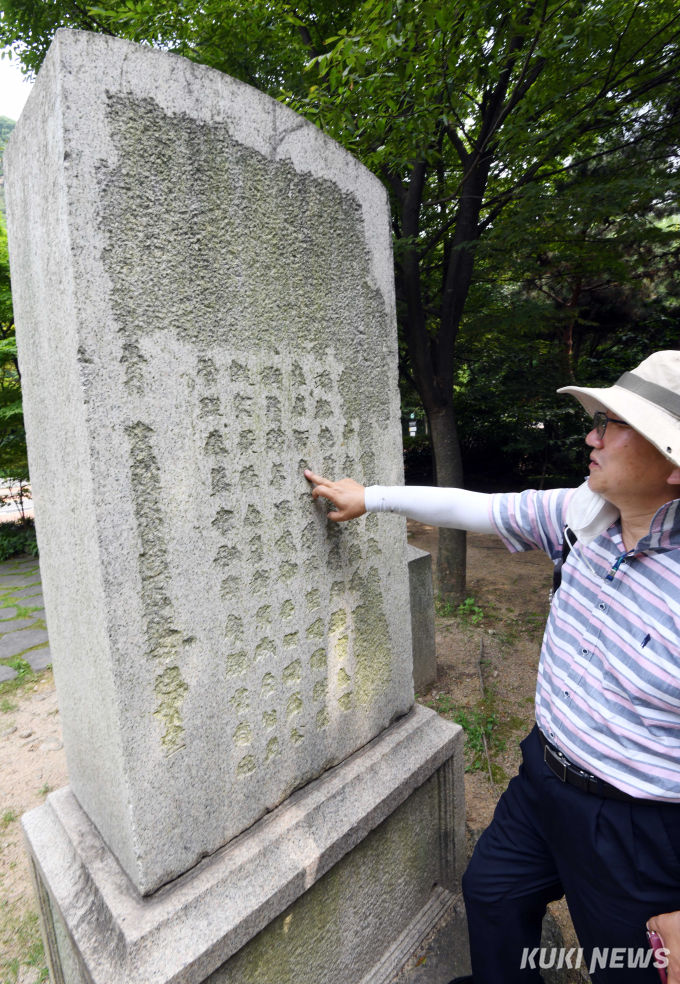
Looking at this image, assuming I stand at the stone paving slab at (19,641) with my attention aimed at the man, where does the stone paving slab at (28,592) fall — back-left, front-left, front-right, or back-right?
back-left

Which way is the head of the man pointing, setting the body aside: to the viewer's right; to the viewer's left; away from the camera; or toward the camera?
to the viewer's left

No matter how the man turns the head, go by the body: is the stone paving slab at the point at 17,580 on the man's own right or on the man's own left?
on the man's own right

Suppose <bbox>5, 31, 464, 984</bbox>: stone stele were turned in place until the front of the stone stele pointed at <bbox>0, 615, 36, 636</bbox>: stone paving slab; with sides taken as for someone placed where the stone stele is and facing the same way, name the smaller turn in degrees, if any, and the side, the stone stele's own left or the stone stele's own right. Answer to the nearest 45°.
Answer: approximately 180°

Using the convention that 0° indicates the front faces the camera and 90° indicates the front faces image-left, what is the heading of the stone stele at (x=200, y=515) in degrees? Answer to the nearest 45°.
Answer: approximately 315°

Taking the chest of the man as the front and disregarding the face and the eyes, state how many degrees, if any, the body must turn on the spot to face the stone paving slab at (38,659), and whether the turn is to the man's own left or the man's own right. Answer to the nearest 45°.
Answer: approximately 90° to the man's own right

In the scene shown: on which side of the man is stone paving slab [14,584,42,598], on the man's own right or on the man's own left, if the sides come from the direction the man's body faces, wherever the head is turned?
on the man's own right

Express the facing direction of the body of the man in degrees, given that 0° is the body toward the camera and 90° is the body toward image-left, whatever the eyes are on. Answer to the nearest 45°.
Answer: approximately 45°
